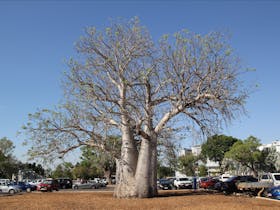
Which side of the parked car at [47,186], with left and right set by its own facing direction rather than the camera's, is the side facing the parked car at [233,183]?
left

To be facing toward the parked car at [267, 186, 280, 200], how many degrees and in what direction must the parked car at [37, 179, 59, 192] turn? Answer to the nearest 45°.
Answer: approximately 90° to its left

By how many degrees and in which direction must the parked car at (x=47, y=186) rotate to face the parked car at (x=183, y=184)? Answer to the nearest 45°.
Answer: approximately 135° to its left

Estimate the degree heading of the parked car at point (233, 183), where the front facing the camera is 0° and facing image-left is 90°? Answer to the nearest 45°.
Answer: approximately 45°

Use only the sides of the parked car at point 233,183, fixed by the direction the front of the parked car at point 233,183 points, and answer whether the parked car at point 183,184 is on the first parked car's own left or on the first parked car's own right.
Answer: on the first parked car's own right
